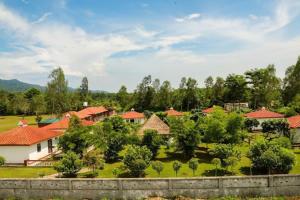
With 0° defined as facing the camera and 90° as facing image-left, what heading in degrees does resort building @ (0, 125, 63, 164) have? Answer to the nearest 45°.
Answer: approximately 315°
